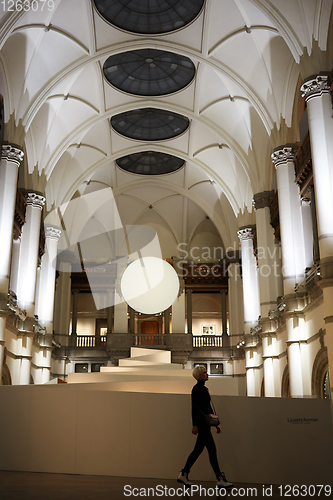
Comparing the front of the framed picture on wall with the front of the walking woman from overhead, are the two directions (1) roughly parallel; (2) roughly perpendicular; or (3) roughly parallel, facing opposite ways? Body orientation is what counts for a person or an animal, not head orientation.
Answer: roughly perpendicular

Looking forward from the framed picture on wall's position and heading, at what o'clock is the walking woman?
The walking woman is roughly at 12 o'clock from the framed picture on wall.

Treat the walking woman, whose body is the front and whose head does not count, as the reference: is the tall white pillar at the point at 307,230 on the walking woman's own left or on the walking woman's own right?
on the walking woman's own left

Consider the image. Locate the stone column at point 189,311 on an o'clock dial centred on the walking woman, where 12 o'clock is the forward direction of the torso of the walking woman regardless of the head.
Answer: The stone column is roughly at 9 o'clock from the walking woman.

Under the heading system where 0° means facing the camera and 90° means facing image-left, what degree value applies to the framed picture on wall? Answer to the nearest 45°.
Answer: approximately 0°

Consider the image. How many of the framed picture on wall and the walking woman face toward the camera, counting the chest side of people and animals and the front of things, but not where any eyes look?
1

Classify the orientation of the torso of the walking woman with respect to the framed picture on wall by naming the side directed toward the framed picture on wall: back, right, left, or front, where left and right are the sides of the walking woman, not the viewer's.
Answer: left

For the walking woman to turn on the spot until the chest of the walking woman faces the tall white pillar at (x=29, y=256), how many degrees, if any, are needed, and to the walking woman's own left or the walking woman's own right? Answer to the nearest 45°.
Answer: approximately 135° to the walking woman's own left

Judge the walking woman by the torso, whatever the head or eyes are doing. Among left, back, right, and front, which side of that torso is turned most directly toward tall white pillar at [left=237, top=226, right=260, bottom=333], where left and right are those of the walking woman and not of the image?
left

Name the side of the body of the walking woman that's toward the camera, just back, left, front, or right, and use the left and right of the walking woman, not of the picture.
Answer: right

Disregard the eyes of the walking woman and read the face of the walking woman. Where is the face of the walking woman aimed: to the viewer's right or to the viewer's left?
to the viewer's right

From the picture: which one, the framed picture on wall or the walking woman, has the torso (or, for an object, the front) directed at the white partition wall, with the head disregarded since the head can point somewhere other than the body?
the framed picture on wall
